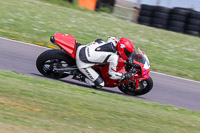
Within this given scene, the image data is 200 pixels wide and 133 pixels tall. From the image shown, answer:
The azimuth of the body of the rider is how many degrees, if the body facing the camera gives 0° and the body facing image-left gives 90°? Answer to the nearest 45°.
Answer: approximately 270°

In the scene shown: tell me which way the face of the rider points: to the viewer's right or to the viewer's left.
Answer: to the viewer's right
